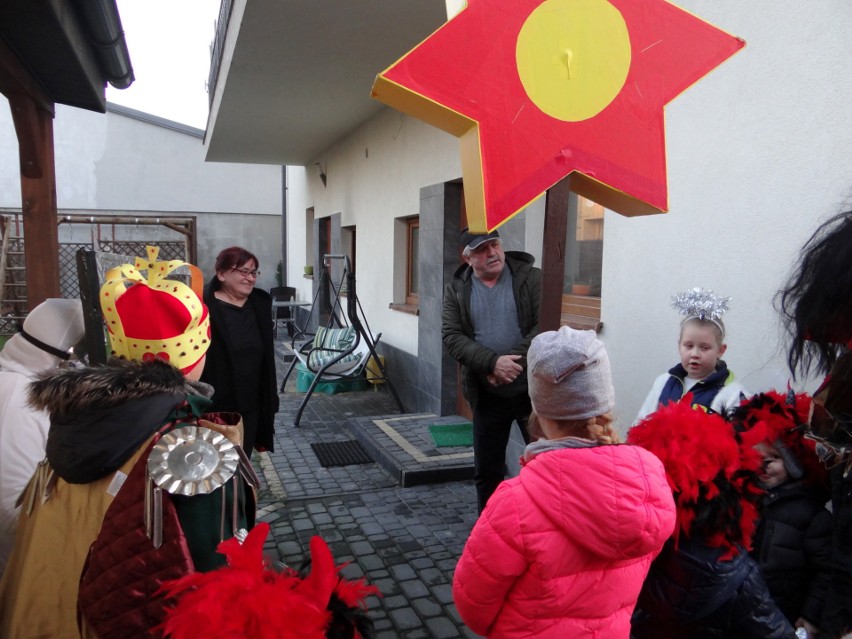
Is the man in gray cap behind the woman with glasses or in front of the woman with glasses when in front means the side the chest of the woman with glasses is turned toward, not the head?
in front

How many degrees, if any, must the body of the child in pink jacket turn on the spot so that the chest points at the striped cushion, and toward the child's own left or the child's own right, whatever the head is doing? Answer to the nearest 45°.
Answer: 0° — they already face it

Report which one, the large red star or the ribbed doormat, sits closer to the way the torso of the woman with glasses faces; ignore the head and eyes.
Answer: the large red star

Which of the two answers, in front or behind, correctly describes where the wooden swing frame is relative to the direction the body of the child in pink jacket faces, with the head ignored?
in front

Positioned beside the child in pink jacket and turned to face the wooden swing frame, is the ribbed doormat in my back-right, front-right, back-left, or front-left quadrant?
front-right

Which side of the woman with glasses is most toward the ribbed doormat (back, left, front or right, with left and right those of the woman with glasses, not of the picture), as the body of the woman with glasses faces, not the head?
left

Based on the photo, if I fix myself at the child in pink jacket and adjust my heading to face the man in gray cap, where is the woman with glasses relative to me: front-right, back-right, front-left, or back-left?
front-left

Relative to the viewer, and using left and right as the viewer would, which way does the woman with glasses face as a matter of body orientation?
facing the viewer and to the right of the viewer

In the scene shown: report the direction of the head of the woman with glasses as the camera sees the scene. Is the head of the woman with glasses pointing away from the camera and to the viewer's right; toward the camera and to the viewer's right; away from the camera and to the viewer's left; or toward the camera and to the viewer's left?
toward the camera and to the viewer's right

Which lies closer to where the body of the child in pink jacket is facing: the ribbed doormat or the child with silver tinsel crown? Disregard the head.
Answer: the ribbed doormat

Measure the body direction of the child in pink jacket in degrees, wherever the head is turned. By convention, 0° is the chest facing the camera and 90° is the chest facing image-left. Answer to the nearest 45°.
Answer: approximately 135°

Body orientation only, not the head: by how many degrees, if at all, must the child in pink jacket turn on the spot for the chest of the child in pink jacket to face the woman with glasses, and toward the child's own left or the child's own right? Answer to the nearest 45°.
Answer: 0° — they already face them

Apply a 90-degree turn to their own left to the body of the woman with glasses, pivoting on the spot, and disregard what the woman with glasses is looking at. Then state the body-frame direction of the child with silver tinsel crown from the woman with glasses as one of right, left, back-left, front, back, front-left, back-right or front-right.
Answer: right

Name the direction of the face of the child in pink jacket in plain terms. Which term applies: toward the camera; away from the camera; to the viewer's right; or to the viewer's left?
away from the camera
